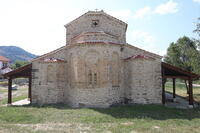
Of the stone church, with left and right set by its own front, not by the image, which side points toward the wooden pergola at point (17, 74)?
left

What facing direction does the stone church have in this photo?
away from the camera

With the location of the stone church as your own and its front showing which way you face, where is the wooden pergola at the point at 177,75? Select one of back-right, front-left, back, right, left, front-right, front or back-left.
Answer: right

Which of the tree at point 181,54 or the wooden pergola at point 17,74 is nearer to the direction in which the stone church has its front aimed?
the tree

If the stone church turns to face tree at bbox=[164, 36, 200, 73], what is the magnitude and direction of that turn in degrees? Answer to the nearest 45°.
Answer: approximately 45° to its right
